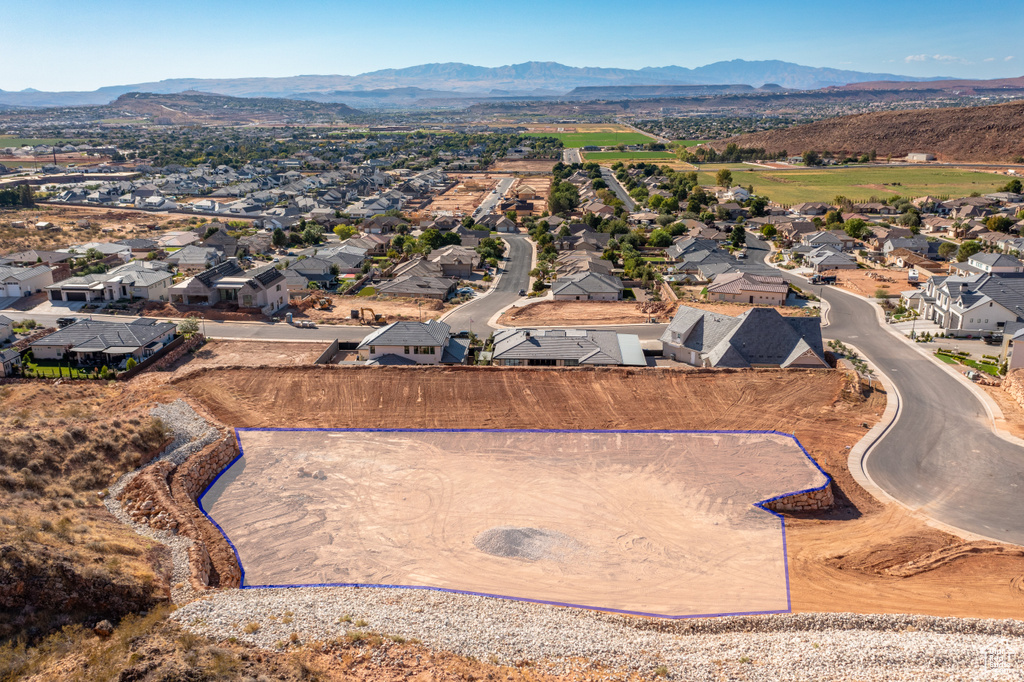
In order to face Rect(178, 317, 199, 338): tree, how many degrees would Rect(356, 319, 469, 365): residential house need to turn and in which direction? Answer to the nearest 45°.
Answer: approximately 45° to its left

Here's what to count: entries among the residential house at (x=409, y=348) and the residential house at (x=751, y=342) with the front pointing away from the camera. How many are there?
2

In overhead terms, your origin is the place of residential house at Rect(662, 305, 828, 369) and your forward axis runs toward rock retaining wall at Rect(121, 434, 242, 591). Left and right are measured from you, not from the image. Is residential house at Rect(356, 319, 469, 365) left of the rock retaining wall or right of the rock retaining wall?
right

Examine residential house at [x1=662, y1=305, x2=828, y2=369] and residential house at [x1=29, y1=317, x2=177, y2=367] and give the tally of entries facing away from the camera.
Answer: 2

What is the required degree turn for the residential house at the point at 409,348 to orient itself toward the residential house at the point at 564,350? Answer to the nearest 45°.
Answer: approximately 90° to its right

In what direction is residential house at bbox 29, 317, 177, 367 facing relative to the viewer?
away from the camera

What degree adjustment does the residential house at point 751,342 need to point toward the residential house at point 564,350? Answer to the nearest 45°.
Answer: approximately 90° to its left

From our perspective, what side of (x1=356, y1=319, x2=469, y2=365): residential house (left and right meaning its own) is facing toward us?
back

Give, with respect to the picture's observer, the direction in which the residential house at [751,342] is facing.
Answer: facing away from the viewer

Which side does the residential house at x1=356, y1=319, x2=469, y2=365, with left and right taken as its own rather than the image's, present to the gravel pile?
back

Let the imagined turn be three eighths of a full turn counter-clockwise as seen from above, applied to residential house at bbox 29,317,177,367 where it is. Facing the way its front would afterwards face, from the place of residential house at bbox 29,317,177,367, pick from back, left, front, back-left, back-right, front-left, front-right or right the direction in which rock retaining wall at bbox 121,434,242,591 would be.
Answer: front-left
